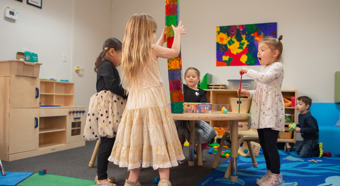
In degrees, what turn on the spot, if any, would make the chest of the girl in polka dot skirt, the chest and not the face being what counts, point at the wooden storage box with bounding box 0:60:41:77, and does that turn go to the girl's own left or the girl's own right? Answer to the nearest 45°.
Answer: approximately 135° to the girl's own left

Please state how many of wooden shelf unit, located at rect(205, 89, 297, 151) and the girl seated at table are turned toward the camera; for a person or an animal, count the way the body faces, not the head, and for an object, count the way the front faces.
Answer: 2

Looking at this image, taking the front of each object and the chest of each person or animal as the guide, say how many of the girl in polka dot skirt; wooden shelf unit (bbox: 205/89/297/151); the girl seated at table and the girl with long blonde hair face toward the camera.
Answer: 2

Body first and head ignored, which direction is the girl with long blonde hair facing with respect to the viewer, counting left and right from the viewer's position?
facing away from the viewer and to the right of the viewer
